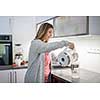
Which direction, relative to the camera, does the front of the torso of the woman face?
to the viewer's right

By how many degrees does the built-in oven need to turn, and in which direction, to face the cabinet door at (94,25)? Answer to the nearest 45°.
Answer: approximately 90° to its left

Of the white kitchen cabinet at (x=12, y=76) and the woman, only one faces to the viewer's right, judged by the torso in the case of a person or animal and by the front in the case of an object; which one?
the woman

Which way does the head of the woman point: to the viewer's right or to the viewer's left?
to the viewer's right

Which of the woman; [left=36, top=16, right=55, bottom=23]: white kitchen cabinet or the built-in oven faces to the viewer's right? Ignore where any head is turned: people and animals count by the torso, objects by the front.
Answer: the woman

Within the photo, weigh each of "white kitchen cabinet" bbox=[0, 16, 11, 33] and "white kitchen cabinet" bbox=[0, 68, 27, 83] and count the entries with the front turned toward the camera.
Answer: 2

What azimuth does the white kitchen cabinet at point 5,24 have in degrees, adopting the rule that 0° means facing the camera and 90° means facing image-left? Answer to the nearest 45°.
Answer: approximately 0°
